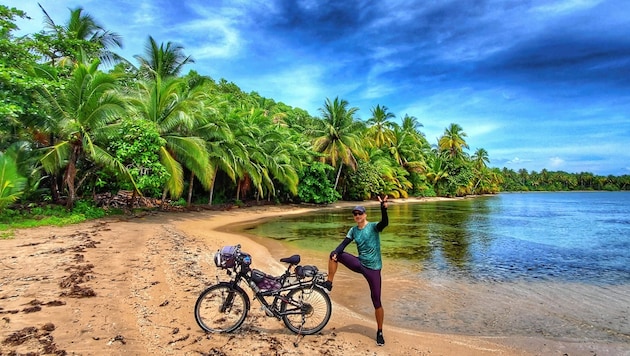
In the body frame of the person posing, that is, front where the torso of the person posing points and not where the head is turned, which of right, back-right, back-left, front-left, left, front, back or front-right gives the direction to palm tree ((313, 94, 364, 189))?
back

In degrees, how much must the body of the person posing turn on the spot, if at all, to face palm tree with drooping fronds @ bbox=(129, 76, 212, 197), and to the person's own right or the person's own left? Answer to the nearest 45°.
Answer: approximately 135° to the person's own right

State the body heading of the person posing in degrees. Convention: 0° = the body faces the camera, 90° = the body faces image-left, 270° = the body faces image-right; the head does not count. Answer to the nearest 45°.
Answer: approximately 0°

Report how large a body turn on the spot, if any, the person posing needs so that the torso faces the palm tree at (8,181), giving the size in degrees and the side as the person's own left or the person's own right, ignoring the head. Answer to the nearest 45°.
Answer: approximately 135° to the person's own right

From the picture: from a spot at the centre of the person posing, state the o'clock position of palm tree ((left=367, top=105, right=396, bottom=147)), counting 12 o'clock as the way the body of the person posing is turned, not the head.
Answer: The palm tree is roughly at 6 o'clock from the person posing.

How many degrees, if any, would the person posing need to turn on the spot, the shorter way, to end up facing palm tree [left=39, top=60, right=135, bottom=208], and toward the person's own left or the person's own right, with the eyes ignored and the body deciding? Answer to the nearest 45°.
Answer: approximately 135° to the person's own right

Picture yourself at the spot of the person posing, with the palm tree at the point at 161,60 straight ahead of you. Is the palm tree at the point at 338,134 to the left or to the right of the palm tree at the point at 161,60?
right

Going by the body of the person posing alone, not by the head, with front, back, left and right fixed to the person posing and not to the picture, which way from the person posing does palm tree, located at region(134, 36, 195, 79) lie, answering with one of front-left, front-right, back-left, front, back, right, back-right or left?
back-right
